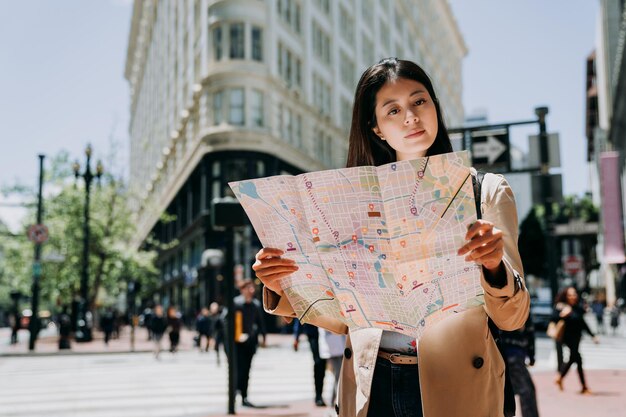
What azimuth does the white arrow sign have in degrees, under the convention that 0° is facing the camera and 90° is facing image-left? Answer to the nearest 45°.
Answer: approximately 0°

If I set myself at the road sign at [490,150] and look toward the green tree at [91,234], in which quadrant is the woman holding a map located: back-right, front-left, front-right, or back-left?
back-left

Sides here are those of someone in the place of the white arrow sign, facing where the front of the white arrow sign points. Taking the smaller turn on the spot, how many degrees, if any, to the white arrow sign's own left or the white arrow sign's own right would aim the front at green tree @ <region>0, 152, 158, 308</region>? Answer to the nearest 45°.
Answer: approximately 135° to the white arrow sign's own right

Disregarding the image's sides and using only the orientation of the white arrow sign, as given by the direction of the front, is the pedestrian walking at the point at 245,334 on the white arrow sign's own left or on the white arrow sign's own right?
on the white arrow sign's own right

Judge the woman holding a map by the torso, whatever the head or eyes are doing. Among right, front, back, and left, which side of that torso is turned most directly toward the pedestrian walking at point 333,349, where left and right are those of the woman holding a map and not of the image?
back

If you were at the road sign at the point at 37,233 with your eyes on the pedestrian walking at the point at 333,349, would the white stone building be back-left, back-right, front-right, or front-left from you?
back-left

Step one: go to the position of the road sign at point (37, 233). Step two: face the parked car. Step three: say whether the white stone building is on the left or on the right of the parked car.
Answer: left
